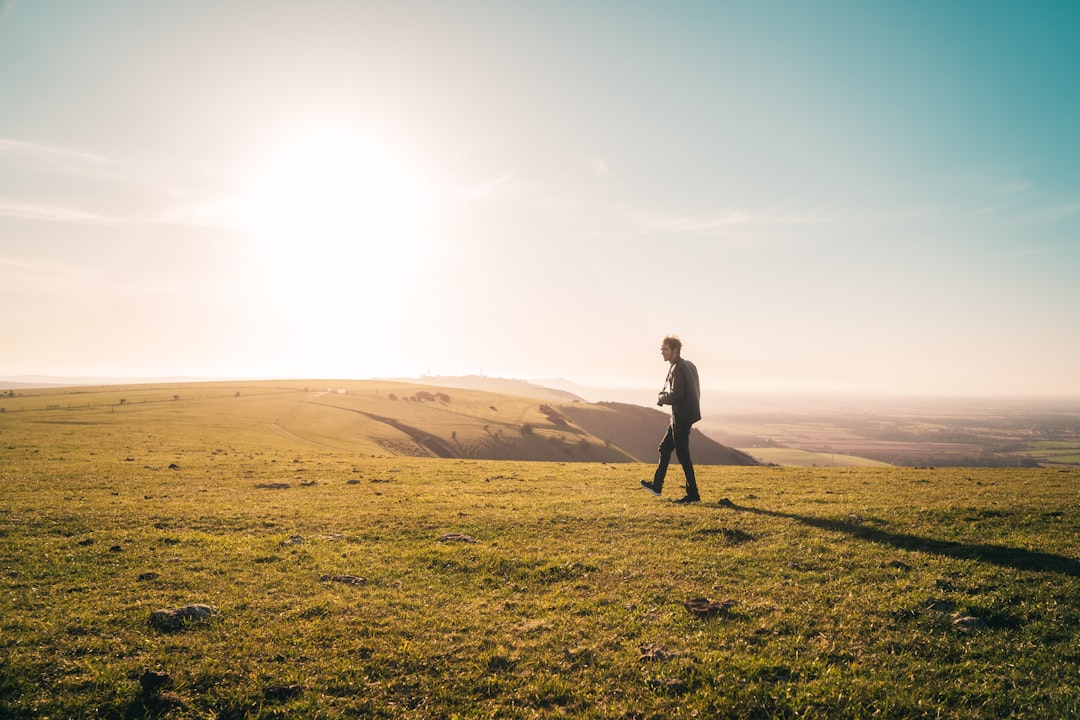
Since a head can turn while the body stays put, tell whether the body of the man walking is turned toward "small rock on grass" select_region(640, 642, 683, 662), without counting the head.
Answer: no

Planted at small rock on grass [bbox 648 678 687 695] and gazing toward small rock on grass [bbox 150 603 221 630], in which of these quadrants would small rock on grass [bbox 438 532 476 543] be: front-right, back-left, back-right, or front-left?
front-right

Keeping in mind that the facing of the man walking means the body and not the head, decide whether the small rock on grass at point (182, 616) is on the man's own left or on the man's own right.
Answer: on the man's own left

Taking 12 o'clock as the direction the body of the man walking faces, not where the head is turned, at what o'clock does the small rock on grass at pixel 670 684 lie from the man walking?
The small rock on grass is roughly at 9 o'clock from the man walking.

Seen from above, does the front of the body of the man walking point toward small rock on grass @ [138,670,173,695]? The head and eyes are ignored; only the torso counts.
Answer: no

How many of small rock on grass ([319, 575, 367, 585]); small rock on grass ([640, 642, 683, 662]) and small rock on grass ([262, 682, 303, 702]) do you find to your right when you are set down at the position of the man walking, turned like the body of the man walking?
0

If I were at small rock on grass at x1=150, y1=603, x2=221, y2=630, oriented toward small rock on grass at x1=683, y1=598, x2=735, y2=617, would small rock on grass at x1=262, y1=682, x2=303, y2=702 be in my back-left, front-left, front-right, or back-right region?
front-right

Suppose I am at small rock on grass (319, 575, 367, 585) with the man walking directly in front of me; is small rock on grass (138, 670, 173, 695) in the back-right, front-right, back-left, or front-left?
back-right

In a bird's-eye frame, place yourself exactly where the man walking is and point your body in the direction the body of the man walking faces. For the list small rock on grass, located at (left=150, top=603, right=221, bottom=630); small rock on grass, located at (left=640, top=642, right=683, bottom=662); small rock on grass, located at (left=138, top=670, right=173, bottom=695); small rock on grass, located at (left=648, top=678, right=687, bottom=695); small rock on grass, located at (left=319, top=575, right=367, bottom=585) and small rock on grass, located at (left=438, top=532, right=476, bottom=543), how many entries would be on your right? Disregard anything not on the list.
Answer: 0

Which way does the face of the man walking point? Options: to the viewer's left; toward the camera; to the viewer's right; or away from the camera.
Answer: to the viewer's left

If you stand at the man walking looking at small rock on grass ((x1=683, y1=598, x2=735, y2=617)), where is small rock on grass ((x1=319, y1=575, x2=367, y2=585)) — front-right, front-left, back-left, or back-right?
front-right

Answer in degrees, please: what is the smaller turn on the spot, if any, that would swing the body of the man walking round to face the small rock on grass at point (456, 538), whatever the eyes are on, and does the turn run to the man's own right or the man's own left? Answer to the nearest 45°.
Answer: approximately 45° to the man's own left

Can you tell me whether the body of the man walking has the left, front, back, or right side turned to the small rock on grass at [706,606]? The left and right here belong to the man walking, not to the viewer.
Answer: left

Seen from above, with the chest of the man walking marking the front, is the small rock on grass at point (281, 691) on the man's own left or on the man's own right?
on the man's own left

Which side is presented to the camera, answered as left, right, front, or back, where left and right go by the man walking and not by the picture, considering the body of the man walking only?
left
